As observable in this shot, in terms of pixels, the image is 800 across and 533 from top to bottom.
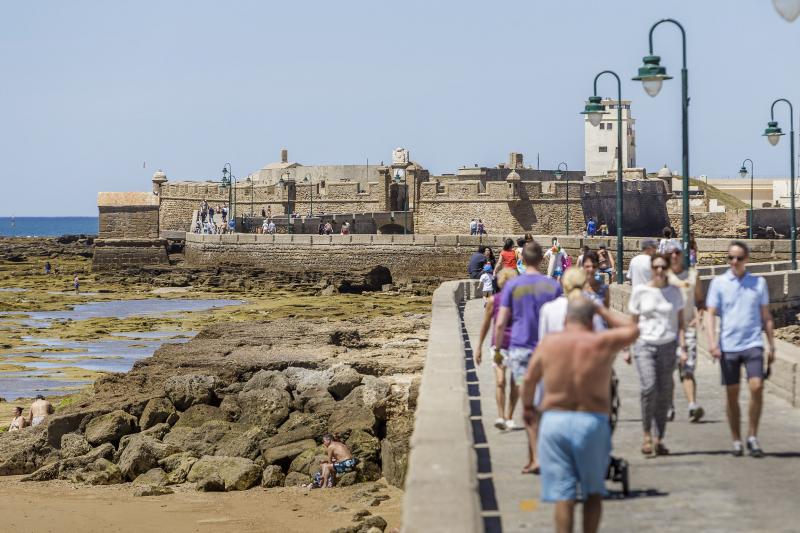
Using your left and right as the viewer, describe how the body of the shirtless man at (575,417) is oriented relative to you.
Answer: facing away from the viewer

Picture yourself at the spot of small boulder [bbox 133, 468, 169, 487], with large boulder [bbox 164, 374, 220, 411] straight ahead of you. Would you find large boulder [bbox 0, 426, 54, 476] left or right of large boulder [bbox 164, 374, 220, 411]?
left

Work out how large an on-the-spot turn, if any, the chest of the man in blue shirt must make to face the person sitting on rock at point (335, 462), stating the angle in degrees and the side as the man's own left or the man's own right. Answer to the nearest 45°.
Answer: approximately 135° to the man's own right

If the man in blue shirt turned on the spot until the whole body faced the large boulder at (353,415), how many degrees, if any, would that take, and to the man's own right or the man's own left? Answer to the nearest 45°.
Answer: approximately 135° to the man's own right

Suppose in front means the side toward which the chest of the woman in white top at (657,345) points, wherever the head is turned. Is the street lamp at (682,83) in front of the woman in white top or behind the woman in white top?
behind

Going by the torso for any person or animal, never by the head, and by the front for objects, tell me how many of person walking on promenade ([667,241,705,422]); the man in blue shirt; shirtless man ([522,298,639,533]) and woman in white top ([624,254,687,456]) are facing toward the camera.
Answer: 3

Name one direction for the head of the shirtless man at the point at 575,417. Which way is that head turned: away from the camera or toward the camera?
away from the camera

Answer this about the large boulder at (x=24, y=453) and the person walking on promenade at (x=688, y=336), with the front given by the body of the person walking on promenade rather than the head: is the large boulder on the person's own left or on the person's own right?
on the person's own right

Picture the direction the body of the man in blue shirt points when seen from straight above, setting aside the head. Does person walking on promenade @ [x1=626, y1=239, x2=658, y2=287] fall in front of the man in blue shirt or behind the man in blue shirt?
behind

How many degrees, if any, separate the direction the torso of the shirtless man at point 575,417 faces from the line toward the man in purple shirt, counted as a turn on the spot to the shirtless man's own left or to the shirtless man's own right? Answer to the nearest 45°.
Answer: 0° — they already face them

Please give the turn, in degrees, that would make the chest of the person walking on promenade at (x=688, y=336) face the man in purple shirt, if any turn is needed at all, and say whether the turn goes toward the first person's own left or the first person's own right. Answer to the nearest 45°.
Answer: approximately 45° to the first person's own right

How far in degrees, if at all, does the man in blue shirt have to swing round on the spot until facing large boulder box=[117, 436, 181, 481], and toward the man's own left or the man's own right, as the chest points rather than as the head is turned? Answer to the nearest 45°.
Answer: approximately 135° to the man's own right

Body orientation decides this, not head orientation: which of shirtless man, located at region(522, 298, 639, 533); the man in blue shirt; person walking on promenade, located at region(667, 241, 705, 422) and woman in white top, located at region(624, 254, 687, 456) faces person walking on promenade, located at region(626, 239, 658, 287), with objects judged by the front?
the shirtless man

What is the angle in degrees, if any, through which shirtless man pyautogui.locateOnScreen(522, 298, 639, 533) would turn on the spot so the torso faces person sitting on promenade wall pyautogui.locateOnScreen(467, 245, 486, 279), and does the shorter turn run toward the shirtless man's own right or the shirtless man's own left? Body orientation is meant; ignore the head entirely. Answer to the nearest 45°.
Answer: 0° — they already face them
